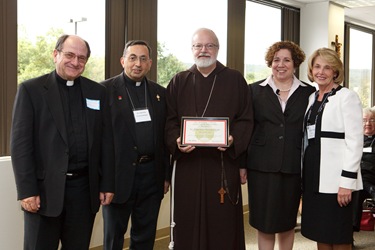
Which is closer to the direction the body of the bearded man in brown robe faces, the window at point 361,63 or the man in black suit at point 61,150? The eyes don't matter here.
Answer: the man in black suit

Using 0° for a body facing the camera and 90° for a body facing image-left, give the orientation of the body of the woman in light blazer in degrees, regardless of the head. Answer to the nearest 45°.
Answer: approximately 45°

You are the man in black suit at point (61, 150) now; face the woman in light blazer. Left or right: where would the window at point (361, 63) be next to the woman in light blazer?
left

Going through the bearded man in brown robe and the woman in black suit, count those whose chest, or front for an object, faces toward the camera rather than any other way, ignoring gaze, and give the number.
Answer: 2

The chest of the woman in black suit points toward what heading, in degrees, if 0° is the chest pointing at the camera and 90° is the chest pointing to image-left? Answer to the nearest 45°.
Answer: approximately 0°

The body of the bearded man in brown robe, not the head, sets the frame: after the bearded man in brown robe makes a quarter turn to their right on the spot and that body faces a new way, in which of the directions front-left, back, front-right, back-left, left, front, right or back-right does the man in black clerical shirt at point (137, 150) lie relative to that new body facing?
front

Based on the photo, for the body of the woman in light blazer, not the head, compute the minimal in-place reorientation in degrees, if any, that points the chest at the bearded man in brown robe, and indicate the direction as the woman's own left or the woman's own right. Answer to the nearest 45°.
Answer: approximately 45° to the woman's own right

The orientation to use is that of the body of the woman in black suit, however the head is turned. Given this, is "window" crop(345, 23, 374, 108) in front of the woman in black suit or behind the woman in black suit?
behind
